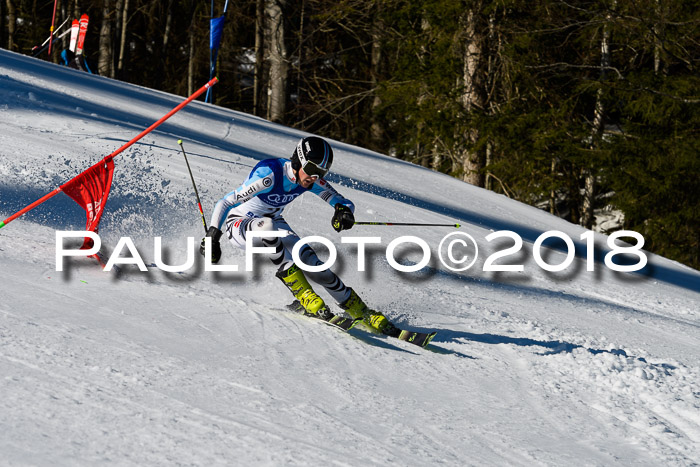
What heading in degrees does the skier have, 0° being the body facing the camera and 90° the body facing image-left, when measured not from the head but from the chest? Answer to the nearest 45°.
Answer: approximately 315°

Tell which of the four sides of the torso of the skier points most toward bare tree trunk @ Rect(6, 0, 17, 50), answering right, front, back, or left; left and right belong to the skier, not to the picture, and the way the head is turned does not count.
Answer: back

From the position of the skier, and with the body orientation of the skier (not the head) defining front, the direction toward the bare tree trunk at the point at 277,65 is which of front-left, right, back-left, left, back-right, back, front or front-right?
back-left

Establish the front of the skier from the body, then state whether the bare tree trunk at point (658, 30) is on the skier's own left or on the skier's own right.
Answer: on the skier's own left

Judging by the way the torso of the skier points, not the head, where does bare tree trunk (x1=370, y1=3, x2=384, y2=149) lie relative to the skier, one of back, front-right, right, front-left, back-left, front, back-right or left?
back-left

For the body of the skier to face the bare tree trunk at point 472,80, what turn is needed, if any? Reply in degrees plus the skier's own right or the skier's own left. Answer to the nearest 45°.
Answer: approximately 135° to the skier's own left

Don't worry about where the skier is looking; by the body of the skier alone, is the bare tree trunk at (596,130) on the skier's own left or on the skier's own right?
on the skier's own left
